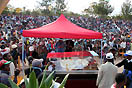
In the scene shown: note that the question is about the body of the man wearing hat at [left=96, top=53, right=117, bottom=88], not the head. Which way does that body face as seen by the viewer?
away from the camera
